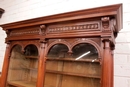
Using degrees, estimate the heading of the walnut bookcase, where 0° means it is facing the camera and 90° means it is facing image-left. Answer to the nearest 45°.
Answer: approximately 45°
